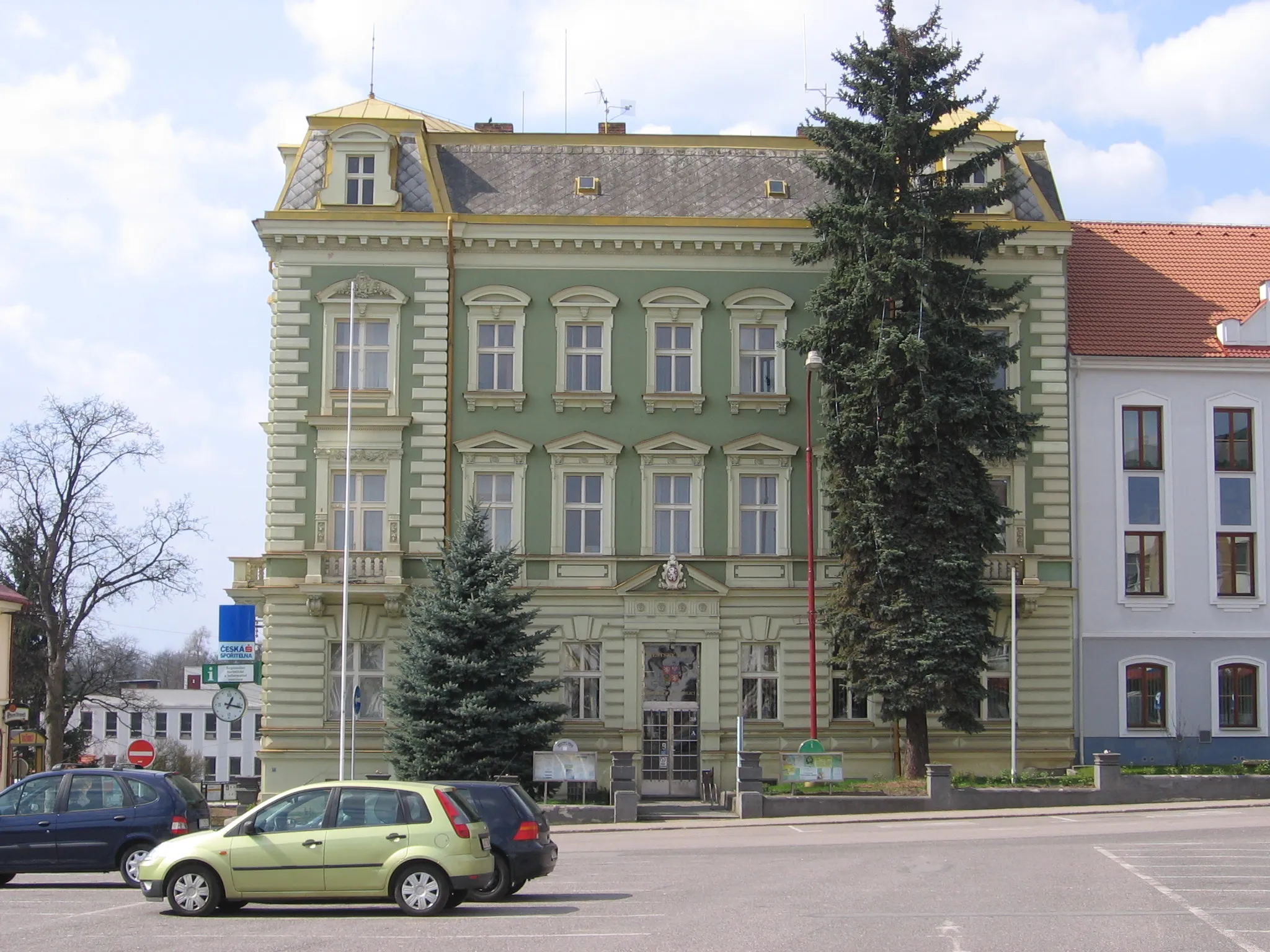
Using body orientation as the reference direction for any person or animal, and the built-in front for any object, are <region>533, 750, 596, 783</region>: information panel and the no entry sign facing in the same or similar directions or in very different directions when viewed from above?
same or similar directions

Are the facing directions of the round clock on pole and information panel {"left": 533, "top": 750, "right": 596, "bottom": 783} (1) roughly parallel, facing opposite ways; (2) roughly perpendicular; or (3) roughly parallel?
roughly parallel

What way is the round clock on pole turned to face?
toward the camera

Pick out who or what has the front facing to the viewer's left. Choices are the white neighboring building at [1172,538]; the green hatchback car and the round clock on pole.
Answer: the green hatchback car

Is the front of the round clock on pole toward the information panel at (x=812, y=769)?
no

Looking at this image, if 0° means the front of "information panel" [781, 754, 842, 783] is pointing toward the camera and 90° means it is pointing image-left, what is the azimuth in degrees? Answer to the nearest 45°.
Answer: approximately 0°

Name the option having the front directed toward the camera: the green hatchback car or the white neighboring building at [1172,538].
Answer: the white neighboring building

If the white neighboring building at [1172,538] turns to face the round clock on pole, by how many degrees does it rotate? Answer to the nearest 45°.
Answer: approximately 45° to its right

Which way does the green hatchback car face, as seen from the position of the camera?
facing to the left of the viewer

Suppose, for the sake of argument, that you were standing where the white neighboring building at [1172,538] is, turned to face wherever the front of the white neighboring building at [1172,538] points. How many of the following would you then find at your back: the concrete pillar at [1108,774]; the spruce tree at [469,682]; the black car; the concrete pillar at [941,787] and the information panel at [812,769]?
0

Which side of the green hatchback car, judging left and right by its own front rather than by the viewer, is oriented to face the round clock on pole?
right

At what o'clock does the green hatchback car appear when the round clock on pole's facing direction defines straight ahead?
The green hatchback car is roughly at 12 o'clock from the round clock on pole.

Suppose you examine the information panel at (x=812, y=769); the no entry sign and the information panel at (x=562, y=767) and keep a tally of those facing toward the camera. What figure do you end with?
3

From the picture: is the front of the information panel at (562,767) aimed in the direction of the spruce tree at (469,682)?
no

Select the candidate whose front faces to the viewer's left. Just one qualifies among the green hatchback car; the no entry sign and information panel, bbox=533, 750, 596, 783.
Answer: the green hatchback car

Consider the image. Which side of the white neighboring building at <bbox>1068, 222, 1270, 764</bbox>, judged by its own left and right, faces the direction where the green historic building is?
right

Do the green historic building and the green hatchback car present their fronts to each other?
no

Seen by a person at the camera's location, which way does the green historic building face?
facing the viewer

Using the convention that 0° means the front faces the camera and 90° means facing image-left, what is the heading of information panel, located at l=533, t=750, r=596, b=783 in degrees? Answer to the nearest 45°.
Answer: approximately 0°

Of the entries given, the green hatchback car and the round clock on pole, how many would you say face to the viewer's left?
1
